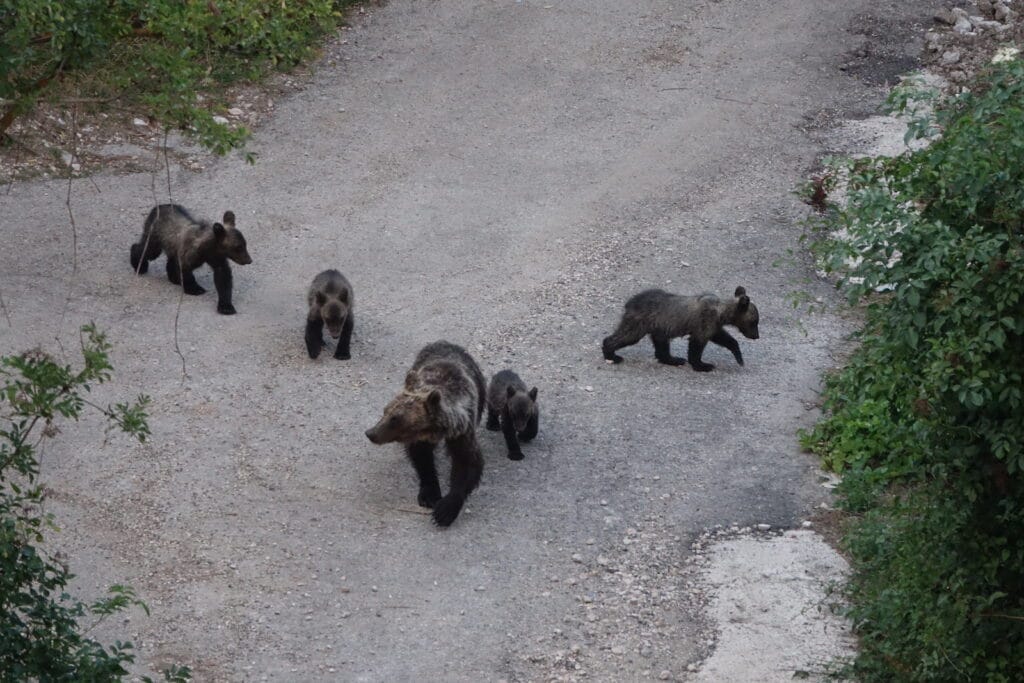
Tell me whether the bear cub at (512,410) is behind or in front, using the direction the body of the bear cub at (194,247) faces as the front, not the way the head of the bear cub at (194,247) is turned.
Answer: in front

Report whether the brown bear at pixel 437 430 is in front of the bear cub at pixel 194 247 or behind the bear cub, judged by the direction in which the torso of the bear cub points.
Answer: in front

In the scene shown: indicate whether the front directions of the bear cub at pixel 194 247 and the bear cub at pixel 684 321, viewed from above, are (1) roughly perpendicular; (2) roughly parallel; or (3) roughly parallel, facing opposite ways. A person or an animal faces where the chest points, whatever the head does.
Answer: roughly parallel

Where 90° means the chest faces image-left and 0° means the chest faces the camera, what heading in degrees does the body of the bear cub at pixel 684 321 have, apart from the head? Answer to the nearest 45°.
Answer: approximately 270°

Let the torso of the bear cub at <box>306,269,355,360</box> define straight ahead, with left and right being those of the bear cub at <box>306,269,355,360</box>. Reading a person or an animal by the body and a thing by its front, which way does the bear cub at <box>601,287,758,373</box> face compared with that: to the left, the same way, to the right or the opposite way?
to the left

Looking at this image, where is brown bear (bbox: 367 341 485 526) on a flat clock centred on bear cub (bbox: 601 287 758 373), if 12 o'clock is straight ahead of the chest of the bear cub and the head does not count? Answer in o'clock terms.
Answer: The brown bear is roughly at 4 o'clock from the bear cub.

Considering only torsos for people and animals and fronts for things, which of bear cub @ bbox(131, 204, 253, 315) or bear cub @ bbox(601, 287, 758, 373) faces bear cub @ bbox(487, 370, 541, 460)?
bear cub @ bbox(131, 204, 253, 315)

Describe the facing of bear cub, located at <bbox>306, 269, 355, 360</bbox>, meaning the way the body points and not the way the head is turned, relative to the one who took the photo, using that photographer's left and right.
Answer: facing the viewer

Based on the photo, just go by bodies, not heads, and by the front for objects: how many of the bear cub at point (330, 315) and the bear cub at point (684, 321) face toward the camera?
1

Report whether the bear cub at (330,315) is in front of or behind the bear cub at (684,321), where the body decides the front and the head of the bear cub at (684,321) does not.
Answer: behind

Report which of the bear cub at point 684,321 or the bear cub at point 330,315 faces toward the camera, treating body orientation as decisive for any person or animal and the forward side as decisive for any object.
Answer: the bear cub at point 330,315

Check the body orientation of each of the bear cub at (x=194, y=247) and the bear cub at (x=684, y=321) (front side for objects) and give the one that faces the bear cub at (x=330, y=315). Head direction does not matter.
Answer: the bear cub at (x=194, y=247)

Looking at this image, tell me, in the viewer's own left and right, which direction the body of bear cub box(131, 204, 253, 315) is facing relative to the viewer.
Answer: facing the viewer and to the right of the viewer

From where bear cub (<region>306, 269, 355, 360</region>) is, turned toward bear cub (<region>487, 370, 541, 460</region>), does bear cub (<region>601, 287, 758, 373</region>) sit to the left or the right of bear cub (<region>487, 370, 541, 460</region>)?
left

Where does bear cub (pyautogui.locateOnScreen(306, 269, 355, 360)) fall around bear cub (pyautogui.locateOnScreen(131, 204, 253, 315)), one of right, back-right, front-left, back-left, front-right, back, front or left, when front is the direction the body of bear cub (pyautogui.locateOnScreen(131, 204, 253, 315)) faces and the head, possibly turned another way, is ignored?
front
